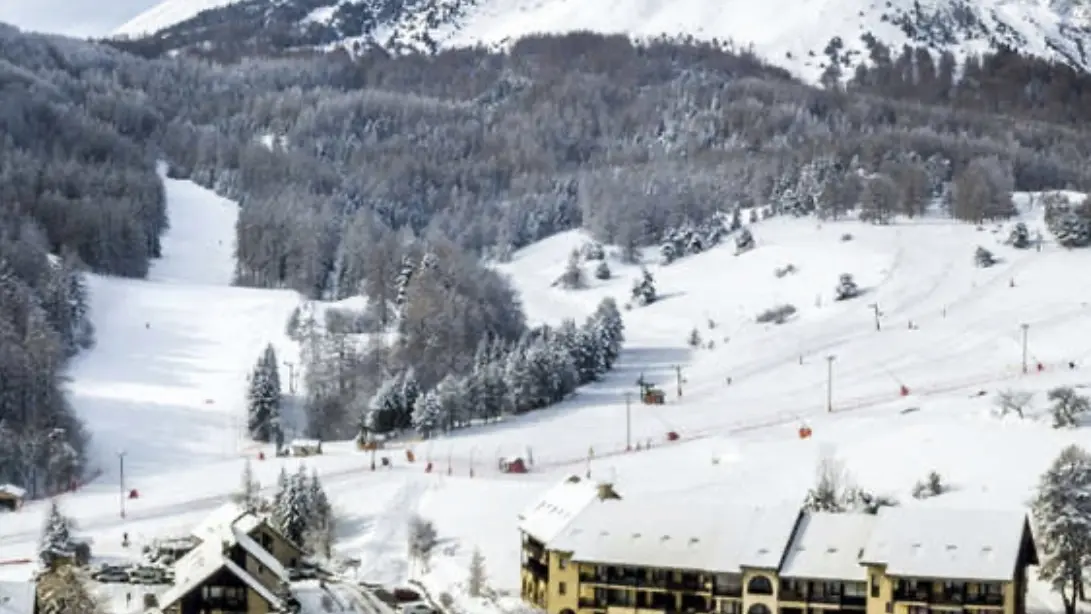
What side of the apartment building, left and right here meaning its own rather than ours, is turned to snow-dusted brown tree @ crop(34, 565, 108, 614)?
right

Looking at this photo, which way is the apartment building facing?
toward the camera
